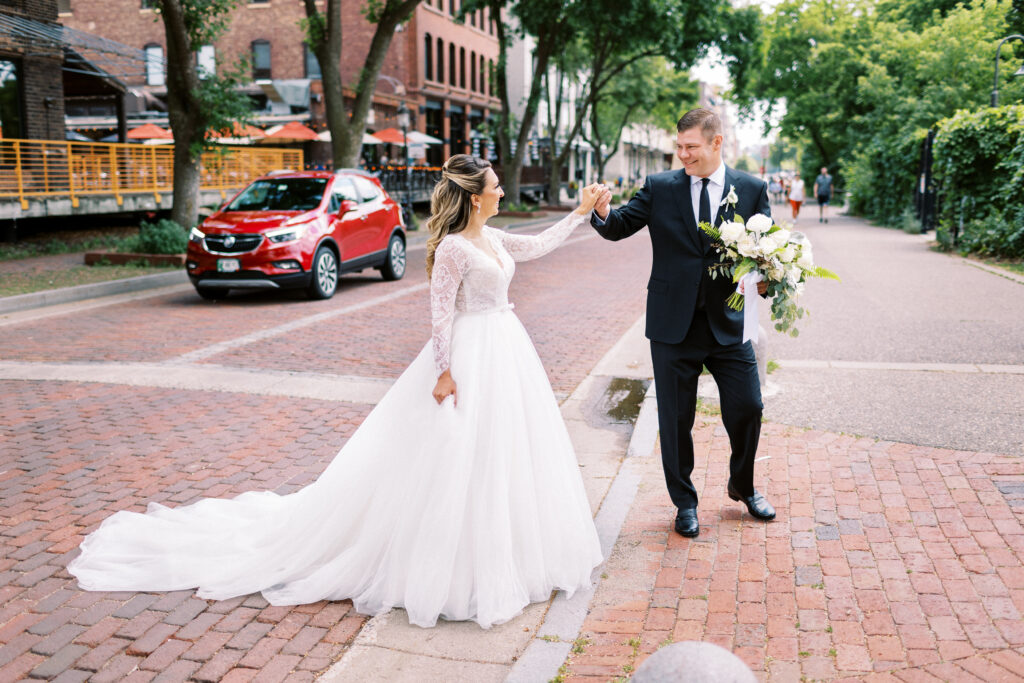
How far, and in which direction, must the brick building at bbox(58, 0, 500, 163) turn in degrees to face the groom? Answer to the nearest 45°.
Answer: approximately 45° to its right

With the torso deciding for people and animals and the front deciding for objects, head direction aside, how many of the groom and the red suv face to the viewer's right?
0

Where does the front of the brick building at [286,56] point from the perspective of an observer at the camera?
facing the viewer and to the right of the viewer

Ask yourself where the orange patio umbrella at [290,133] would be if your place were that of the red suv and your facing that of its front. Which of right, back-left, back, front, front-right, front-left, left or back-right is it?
back-right

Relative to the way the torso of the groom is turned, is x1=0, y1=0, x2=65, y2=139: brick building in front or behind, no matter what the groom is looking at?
behind

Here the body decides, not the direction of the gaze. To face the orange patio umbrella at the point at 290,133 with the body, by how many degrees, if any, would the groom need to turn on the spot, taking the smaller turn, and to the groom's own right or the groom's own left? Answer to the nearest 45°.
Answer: approximately 135° to the groom's own right

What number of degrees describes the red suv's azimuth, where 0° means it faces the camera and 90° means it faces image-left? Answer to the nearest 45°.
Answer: approximately 45°

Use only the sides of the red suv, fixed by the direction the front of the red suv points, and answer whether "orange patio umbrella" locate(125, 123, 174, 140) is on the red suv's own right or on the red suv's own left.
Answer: on the red suv's own right

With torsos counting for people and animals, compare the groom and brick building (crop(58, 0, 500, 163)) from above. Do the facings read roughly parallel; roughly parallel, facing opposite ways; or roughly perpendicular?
roughly perpendicular
